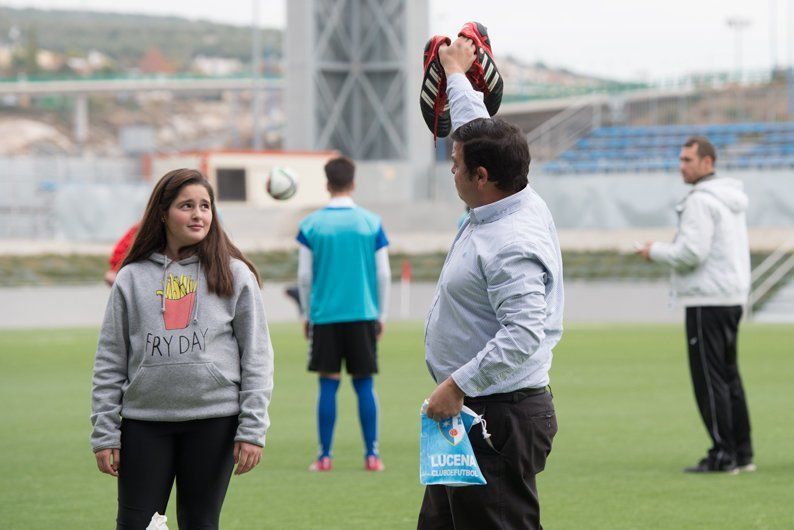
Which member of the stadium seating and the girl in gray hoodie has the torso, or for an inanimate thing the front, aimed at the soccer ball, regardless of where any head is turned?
the stadium seating

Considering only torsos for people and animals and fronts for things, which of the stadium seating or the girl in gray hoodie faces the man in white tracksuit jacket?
the stadium seating

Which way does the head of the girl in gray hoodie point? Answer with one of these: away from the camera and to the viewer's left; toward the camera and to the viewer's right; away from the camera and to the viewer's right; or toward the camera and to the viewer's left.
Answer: toward the camera and to the viewer's right

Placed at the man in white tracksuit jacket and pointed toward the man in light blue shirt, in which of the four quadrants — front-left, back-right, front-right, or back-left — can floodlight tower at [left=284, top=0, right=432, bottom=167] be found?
back-right

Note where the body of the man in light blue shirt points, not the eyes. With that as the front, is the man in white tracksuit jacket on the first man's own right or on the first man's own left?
on the first man's own right

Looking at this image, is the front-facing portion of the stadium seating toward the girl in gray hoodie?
yes

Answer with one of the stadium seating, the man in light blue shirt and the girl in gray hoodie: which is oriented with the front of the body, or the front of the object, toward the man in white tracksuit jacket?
the stadium seating

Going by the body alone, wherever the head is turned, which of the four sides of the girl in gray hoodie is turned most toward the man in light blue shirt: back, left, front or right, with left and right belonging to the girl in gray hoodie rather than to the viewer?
left

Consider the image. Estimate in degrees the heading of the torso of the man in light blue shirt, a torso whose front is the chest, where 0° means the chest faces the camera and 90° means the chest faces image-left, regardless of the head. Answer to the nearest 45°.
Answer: approximately 90°

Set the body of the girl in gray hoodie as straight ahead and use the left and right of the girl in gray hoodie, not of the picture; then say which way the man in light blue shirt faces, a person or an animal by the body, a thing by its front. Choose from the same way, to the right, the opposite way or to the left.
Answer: to the right

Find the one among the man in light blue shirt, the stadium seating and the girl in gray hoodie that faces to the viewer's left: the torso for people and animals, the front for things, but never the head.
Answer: the man in light blue shirt

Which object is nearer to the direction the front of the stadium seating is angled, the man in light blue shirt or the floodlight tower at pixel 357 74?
the man in light blue shirt
